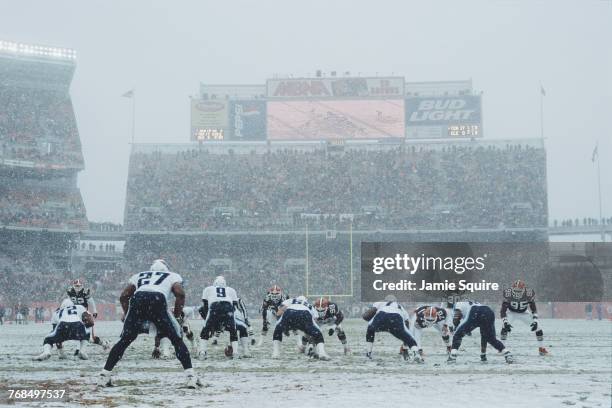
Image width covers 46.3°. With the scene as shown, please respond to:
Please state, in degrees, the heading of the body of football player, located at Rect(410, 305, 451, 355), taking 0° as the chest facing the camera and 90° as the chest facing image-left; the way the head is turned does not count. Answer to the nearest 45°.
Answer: approximately 0°

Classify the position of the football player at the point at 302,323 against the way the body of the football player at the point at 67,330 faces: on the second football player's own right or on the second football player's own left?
on the second football player's own right

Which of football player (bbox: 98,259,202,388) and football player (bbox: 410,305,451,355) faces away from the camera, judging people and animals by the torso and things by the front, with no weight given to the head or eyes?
football player (bbox: 98,259,202,388)

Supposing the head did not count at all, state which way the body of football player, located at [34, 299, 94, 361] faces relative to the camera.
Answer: away from the camera

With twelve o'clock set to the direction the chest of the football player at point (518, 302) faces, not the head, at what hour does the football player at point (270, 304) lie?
the football player at point (270, 304) is roughly at 3 o'clock from the football player at point (518, 302).

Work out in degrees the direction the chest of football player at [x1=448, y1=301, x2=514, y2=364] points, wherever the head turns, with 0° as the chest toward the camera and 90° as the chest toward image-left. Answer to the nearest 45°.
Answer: approximately 135°

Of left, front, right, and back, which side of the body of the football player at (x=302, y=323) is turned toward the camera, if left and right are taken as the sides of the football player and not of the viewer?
back

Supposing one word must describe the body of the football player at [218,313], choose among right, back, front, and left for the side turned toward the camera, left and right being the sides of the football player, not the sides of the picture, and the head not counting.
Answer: back

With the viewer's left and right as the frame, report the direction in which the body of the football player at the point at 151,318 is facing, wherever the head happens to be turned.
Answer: facing away from the viewer

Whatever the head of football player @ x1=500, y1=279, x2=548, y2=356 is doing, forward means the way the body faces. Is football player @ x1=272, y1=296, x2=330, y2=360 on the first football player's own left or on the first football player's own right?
on the first football player's own right

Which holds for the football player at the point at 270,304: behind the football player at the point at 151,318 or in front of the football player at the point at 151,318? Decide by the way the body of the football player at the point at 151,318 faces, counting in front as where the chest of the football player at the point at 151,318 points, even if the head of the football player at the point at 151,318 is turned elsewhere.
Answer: in front
